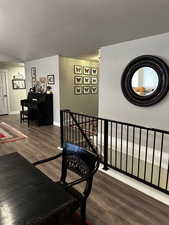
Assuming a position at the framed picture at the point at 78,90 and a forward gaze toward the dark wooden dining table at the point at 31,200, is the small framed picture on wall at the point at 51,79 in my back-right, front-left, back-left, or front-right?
front-right

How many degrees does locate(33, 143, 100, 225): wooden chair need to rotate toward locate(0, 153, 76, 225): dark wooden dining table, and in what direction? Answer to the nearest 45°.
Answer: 0° — it already faces it

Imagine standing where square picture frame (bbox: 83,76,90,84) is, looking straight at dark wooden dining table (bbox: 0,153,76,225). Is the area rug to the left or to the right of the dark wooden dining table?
right

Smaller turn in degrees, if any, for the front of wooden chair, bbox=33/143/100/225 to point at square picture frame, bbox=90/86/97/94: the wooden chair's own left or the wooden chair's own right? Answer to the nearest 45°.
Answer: approximately 135° to the wooden chair's own right

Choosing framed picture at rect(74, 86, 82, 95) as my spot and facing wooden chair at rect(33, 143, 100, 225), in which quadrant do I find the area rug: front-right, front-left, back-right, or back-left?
front-right

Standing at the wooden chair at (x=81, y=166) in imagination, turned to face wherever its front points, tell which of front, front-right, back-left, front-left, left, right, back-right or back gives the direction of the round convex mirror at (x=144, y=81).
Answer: back

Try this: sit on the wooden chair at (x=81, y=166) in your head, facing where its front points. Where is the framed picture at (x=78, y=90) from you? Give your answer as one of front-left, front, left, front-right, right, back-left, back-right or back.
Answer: back-right

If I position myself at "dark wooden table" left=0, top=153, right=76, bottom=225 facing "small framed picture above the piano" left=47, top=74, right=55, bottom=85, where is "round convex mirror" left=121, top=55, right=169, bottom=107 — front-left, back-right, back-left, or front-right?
front-right

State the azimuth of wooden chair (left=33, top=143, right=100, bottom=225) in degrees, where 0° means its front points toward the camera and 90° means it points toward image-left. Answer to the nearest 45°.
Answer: approximately 45°

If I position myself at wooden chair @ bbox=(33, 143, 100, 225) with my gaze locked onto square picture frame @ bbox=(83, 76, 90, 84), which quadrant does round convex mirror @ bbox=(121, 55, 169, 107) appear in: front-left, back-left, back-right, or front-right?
front-right

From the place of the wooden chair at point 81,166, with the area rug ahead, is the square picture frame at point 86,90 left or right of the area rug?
right
